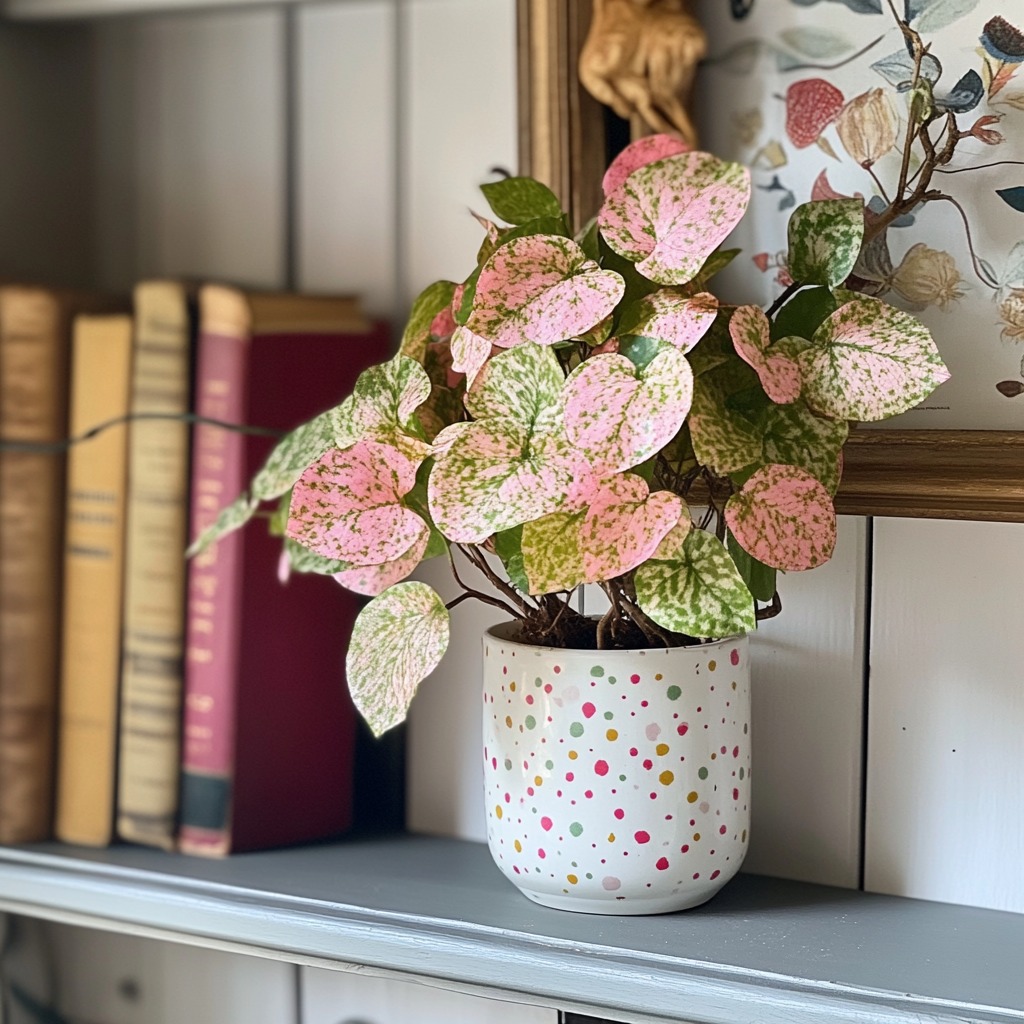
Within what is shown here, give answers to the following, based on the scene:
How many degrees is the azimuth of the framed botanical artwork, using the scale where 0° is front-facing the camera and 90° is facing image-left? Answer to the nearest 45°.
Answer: approximately 0°

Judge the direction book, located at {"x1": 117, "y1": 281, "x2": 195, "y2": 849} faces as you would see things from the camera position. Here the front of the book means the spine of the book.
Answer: facing the viewer

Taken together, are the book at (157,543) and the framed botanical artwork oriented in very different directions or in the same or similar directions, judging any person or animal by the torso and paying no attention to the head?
same or similar directions

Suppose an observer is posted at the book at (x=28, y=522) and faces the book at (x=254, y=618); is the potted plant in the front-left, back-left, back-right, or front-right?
front-right

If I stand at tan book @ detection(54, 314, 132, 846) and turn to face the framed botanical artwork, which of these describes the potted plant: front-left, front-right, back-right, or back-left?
front-right

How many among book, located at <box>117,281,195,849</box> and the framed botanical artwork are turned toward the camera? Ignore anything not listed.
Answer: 2

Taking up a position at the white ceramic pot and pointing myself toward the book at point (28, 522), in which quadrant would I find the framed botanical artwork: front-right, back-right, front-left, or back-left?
back-right
